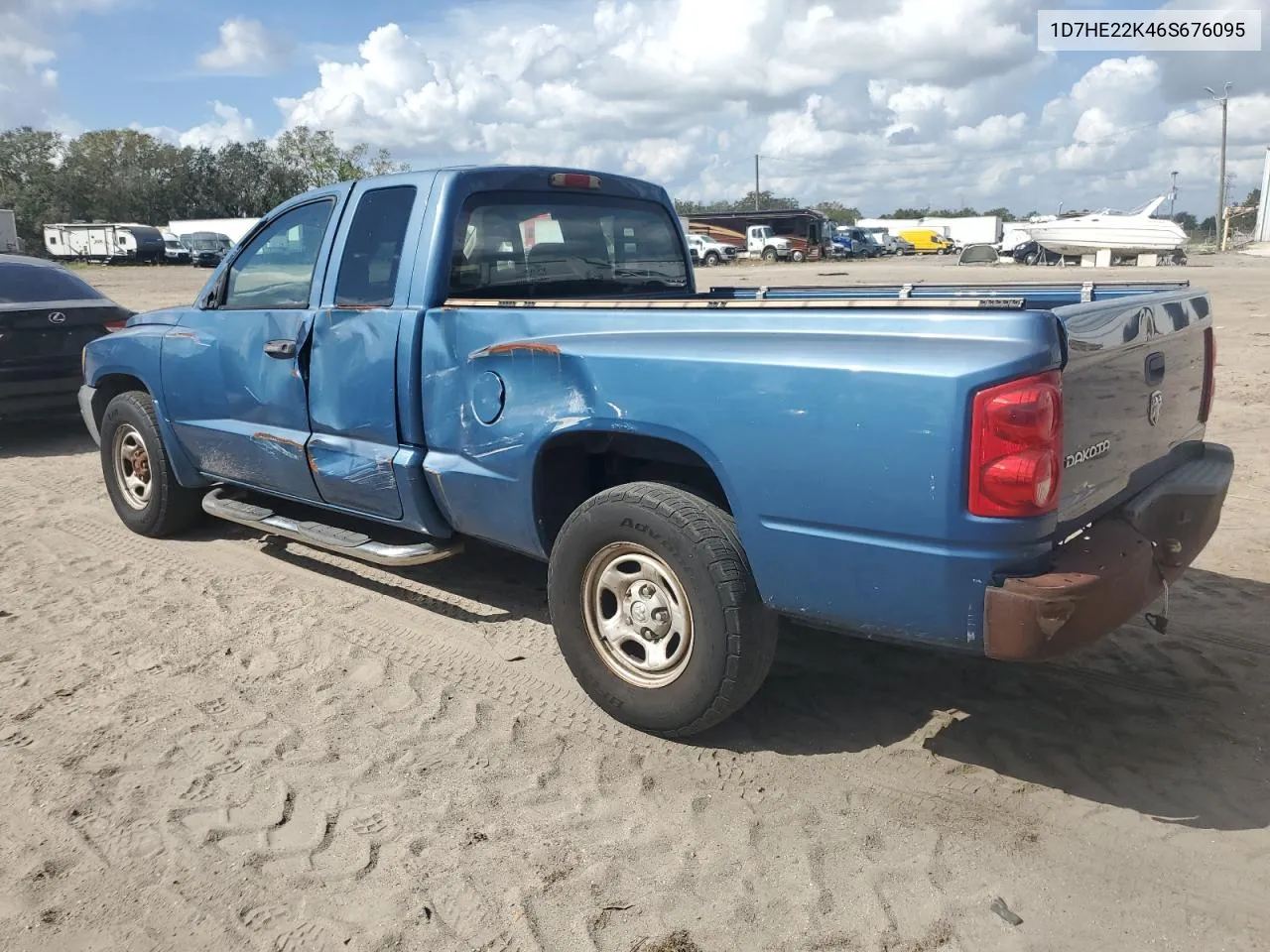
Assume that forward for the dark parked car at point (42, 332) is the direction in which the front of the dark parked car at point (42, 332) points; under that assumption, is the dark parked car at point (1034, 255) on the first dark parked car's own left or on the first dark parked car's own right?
on the first dark parked car's own right

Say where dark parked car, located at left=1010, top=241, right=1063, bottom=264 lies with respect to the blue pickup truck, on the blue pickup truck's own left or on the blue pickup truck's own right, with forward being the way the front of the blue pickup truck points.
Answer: on the blue pickup truck's own right

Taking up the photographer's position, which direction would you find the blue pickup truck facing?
facing away from the viewer and to the left of the viewer

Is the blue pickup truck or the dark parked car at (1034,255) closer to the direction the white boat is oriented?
the dark parked car

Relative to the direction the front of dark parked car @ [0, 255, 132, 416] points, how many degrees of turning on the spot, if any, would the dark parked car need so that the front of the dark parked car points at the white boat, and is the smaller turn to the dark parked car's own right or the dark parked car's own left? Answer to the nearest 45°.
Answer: approximately 90° to the dark parked car's own right

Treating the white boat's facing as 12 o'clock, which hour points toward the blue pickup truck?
The blue pickup truck is roughly at 9 o'clock from the white boat.

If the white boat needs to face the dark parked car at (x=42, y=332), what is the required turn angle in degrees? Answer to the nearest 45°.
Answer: approximately 90° to its left

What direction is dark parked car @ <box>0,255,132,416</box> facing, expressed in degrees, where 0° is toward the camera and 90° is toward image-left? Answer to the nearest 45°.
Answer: approximately 135°
